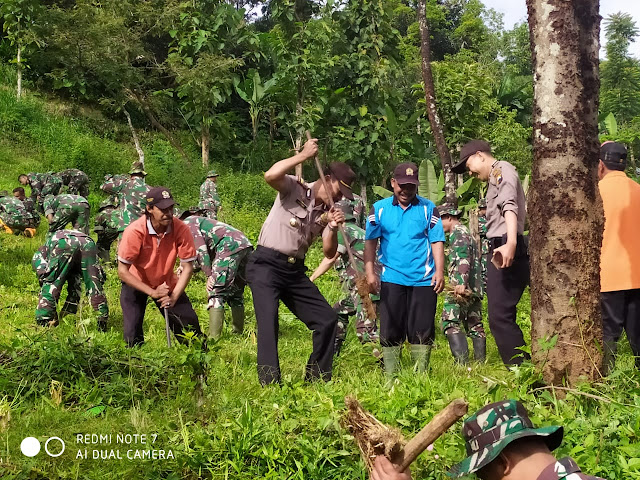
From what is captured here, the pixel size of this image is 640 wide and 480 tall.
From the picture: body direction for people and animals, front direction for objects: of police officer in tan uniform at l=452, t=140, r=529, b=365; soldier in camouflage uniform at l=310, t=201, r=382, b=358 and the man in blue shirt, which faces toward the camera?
the man in blue shirt

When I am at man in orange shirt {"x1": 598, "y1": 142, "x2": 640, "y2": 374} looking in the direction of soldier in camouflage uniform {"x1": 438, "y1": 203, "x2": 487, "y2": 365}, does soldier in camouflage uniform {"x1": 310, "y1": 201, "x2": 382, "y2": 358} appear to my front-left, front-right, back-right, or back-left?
front-left

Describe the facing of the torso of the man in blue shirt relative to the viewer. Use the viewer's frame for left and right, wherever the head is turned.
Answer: facing the viewer

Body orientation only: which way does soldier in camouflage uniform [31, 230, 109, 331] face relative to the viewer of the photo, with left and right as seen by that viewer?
facing away from the viewer

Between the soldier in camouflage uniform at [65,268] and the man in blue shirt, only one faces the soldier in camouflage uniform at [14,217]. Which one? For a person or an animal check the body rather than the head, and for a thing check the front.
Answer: the soldier in camouflage uniform at [65,268]

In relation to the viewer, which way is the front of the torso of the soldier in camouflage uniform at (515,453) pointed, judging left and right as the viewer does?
facing away from the viewer and to the left of the viewer

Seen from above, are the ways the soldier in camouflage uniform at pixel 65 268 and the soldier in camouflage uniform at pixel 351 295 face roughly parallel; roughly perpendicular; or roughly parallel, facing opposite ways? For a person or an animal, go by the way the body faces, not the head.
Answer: roughly perpendicular

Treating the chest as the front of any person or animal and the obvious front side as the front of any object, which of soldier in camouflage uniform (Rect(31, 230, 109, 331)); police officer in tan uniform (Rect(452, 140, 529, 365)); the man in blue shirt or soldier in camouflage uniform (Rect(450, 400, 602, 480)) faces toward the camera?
the man in blue shirt

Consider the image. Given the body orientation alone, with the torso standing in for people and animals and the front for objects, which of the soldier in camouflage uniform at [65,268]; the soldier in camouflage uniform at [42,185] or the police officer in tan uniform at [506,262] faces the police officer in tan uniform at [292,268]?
the police officer in tan uniform at [506,262]

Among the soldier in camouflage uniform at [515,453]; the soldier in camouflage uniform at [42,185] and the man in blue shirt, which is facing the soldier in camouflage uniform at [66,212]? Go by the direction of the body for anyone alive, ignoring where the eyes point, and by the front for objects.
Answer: the soldier in camouflage uniform at [515,453]

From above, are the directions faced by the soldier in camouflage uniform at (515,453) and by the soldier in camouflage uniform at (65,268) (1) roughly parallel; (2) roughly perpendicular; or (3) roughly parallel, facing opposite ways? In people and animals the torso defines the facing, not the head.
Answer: roughly parallel

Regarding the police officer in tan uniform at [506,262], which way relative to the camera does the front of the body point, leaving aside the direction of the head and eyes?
to the viewer's left
